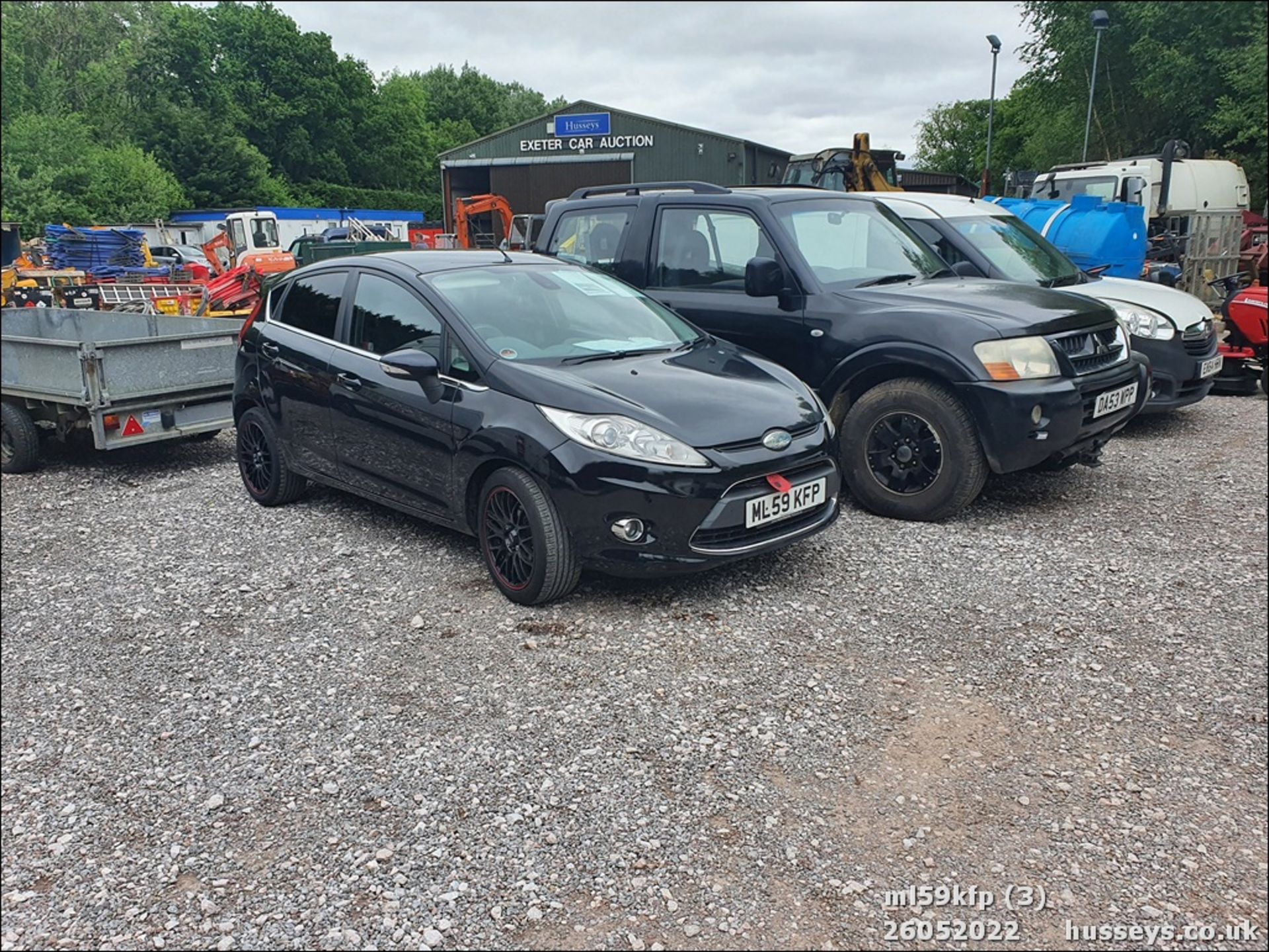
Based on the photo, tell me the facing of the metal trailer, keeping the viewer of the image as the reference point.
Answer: facing away from the viewer and to the left of the viewer

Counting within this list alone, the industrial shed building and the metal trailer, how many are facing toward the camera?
1

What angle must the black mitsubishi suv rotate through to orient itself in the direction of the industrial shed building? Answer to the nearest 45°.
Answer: approximately 135° to its left

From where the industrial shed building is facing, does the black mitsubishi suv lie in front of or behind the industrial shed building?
in front

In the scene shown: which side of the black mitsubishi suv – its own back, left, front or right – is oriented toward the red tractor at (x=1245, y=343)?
left

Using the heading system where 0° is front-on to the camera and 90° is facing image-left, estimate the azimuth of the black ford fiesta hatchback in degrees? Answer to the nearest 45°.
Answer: approximately 315°

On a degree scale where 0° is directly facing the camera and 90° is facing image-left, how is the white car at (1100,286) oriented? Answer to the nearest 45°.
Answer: approximately 315°

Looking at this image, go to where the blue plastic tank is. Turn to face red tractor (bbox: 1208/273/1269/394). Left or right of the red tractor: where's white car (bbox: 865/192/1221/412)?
right

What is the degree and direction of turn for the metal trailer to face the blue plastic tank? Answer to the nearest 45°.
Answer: approximately 135° to its right

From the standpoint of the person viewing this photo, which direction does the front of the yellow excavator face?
facing the viewer and to the right of the viewer

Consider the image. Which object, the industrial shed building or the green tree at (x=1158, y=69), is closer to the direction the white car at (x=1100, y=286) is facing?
the green tree
